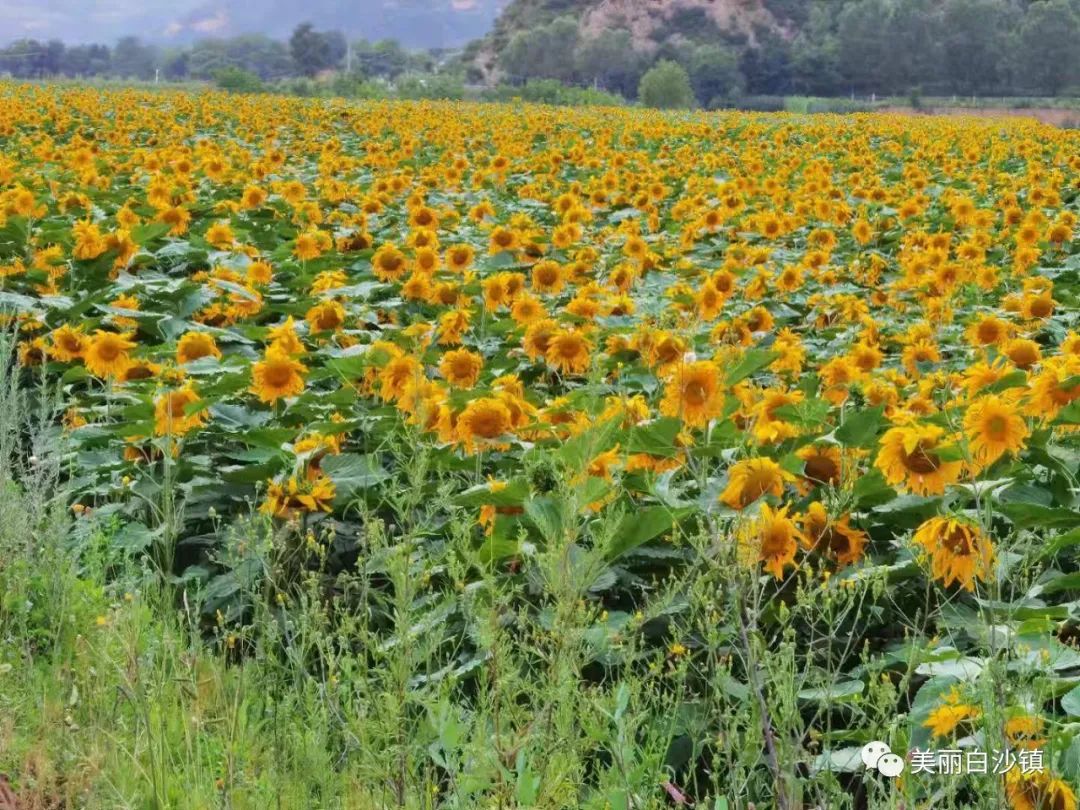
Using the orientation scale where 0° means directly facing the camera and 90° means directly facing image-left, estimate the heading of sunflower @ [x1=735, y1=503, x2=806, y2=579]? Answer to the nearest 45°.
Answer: approximately 0°

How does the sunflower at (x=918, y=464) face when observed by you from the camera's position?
facing the viewer

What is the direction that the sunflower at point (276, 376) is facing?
toward the camera

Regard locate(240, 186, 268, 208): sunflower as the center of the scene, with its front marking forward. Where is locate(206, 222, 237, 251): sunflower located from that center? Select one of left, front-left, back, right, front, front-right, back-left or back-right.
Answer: front

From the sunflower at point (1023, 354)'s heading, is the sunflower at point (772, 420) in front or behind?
in front

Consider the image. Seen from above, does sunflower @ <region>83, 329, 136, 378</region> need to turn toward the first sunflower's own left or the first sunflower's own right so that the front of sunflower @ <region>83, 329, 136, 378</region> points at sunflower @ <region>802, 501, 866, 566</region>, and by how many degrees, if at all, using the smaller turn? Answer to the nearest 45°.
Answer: approximately 45° to the first sunflower's own left

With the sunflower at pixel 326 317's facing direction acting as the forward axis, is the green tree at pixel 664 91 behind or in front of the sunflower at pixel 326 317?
behind

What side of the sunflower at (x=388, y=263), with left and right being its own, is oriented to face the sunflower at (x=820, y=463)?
front

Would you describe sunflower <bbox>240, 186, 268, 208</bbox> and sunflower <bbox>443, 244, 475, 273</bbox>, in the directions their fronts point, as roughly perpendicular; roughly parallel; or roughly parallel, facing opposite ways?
roughly parallel

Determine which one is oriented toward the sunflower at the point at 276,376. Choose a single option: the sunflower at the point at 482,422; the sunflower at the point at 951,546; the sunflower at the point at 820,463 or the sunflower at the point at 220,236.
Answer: the sunflower at the point at 220,236

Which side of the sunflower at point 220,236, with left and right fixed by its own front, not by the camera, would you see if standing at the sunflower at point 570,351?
front

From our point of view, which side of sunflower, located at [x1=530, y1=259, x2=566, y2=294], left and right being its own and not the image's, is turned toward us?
front

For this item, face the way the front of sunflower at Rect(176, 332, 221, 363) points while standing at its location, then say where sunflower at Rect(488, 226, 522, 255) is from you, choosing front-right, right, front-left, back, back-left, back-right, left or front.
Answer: back-left

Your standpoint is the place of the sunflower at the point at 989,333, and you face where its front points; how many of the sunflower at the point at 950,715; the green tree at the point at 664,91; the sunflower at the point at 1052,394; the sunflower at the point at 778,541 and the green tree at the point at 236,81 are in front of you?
3

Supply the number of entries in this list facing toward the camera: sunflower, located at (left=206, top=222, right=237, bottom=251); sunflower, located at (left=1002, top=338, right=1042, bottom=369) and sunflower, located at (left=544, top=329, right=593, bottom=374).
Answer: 3

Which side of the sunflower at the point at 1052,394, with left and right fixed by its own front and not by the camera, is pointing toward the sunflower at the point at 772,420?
right

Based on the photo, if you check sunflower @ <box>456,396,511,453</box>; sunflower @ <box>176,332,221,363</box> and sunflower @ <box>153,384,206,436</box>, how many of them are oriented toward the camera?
3
